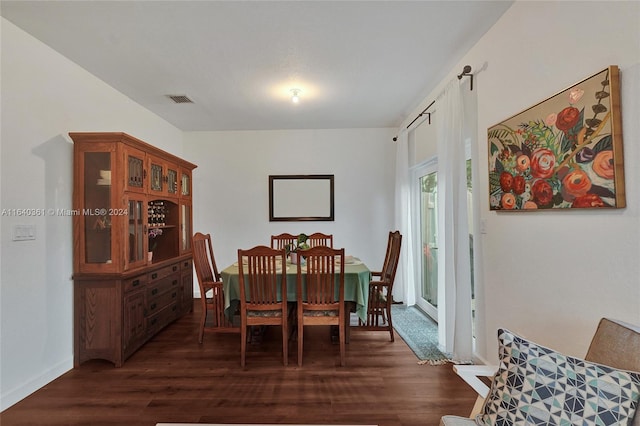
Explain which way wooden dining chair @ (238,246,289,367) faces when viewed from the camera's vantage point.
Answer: facing away from the viewer

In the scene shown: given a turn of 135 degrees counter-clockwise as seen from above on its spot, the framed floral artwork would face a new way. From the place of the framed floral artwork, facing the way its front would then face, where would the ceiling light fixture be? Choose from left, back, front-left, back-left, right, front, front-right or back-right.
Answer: back

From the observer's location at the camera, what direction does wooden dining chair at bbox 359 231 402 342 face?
facing to the left of the viewer

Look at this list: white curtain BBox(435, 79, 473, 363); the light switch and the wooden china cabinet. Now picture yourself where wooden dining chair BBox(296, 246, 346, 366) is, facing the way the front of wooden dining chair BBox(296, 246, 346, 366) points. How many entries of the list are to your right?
1

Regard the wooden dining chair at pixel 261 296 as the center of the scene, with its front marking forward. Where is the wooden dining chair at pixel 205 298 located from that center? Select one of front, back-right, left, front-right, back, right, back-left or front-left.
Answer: front-left

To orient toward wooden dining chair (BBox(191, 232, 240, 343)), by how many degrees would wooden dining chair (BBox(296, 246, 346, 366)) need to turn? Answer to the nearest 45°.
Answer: approximately 90° to its left

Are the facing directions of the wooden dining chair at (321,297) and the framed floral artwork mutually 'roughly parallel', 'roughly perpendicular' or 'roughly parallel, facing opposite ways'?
roughly perpendicular

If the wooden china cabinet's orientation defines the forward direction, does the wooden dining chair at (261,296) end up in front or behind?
in front

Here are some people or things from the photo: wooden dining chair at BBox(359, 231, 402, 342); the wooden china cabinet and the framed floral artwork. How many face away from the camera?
0

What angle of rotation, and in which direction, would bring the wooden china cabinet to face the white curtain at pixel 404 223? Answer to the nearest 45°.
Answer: approximately 45° to its left

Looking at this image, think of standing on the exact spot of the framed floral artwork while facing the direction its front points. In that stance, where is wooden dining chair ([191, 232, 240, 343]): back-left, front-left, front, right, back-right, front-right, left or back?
front-right

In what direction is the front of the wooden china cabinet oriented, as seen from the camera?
facing the viewer and to the right of the viewer

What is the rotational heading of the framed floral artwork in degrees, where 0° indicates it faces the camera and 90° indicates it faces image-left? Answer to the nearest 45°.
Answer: approximately 45°

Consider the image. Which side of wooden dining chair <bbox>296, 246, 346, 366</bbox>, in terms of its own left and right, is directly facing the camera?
back

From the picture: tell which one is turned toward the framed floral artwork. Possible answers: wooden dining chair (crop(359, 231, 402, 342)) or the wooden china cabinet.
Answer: the wooden china cabinet
